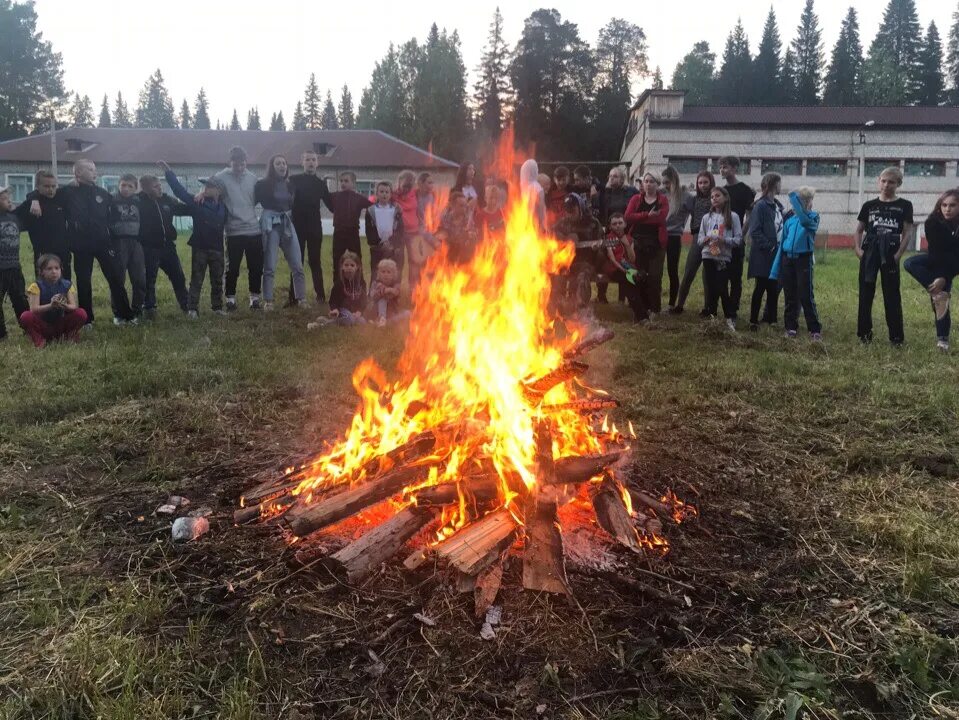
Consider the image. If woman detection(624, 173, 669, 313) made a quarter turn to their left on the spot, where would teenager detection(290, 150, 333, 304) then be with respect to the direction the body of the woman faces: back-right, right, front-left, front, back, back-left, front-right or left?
back

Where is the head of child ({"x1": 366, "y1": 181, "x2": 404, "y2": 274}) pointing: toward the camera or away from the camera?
toward the camera

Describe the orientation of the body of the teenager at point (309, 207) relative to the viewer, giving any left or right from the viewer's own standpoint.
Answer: facing the viewer

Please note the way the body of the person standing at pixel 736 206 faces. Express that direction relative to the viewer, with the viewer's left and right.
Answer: facing the viewer and to the left of the viewer

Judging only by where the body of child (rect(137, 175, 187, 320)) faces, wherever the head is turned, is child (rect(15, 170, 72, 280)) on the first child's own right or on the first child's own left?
on the first child's own right

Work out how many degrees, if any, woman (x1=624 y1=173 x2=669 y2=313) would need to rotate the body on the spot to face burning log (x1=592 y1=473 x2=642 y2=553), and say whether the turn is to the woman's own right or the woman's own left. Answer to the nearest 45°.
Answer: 0° — they already face it

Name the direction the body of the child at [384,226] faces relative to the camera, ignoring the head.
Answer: toward the camera

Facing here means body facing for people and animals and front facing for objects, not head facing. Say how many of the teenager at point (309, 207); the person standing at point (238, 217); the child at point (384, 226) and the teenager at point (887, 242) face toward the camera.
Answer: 4

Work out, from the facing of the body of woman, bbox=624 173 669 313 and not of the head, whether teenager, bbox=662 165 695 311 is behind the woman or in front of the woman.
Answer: behind

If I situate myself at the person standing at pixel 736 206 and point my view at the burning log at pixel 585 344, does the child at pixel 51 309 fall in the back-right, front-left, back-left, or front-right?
front-right

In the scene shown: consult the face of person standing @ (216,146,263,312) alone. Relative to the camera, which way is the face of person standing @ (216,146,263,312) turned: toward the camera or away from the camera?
toward the camera

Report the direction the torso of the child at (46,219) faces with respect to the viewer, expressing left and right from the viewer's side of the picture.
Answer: facing the viewer and to the right of the viewer

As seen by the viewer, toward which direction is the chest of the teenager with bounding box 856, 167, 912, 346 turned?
toward the camera
